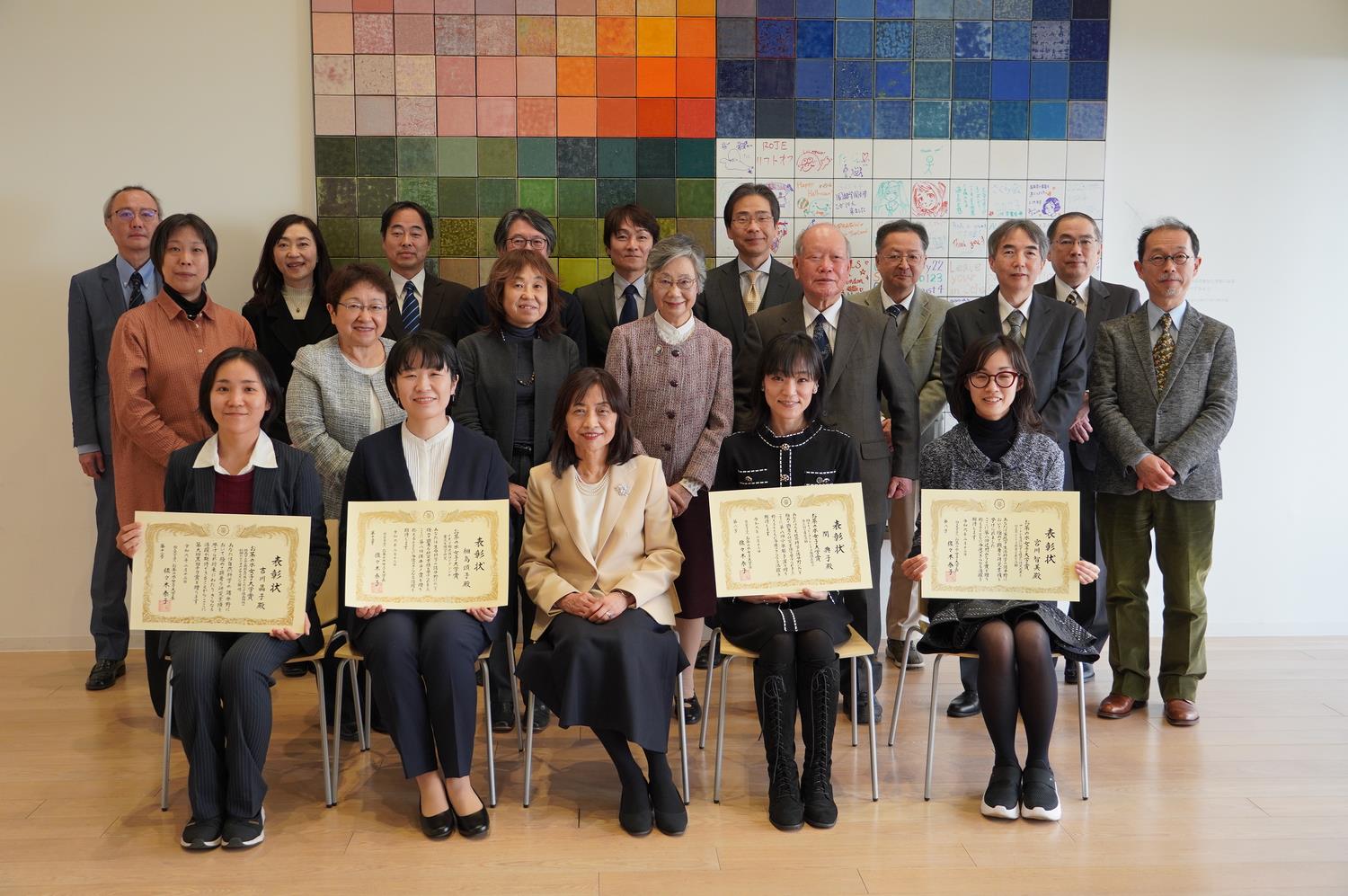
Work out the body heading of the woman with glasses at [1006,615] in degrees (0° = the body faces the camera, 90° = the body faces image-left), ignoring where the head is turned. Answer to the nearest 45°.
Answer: approximately 0°

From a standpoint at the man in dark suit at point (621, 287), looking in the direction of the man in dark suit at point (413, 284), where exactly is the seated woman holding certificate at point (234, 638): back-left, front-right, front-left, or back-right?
front-left

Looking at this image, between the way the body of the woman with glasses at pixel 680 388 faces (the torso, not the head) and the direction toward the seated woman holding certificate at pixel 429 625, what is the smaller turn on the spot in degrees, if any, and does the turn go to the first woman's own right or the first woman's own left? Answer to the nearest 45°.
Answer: approximately 45° to the first woman's own right

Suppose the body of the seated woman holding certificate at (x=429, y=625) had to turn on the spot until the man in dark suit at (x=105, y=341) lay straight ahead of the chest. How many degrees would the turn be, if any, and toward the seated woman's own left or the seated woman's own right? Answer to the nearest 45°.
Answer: approximately 135° to the seated woman's own right

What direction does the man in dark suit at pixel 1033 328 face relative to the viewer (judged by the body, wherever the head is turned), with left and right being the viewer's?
facing the viewer

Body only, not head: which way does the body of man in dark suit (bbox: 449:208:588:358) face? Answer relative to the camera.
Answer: toward the camera
